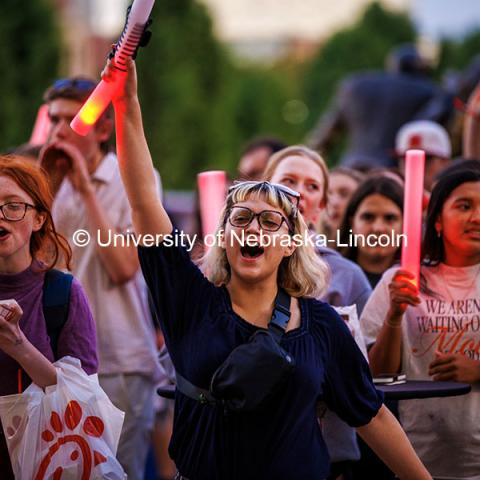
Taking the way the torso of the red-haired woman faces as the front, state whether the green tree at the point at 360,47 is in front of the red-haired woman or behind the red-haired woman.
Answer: behind

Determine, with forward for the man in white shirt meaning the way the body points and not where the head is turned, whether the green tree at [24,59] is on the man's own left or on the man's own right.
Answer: on the man's own right

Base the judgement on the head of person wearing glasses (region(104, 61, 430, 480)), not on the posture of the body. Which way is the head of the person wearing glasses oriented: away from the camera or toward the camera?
toward the camera

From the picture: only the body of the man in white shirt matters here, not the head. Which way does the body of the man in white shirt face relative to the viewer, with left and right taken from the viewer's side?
facing the viewer and to the left of the viewer

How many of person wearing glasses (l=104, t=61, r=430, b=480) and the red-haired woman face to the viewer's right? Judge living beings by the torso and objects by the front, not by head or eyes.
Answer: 0

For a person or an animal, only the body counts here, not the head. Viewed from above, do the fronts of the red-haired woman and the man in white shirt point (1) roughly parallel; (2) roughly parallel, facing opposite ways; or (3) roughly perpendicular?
roughly parallel

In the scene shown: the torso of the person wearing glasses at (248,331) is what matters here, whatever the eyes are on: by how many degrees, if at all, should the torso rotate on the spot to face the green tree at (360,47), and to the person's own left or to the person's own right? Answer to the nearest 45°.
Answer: approximately 180°

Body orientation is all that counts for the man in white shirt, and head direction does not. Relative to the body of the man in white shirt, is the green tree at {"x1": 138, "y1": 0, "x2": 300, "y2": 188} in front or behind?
behind

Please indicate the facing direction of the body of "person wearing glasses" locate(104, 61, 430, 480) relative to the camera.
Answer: toward the camera

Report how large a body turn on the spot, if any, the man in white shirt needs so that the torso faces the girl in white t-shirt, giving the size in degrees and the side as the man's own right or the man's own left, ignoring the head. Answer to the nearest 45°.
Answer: approximately 90° to the man's own left
